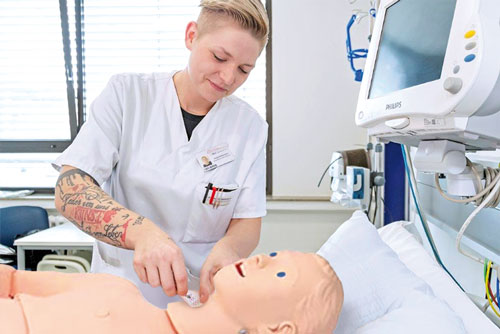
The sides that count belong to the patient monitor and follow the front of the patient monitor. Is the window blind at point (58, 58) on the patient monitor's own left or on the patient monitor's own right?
on the patient monitor's own right

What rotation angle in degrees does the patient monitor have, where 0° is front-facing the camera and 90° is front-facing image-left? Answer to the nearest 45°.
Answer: approximately 45°

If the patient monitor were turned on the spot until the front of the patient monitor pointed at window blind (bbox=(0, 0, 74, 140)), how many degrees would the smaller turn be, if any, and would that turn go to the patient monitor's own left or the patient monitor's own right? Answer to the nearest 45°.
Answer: approximately 90° to the patient monitor's own right

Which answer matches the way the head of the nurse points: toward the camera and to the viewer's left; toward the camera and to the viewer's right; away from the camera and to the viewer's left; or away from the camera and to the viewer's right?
toward the camera and to the viewer's right

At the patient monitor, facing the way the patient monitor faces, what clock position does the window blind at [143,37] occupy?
The window blind is roughly at 3 o'clock from the patient monitor.
